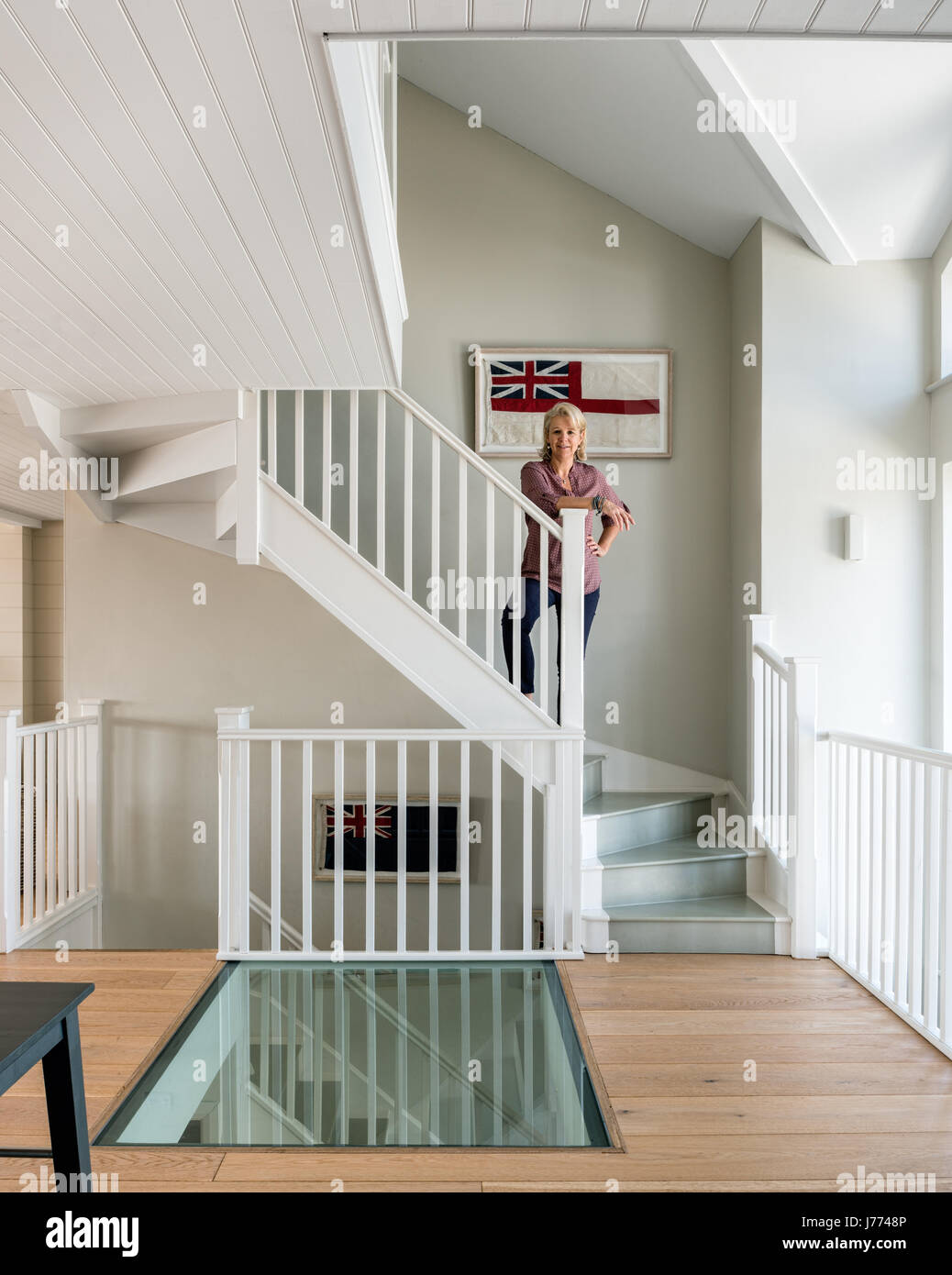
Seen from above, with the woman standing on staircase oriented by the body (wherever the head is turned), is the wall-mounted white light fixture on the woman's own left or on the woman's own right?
on the woman's own left

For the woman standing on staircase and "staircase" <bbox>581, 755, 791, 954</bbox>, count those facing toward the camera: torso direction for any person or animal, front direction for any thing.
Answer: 2

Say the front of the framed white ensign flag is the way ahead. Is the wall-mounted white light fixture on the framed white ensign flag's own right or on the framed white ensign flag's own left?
on the framed white ensign flag's own left

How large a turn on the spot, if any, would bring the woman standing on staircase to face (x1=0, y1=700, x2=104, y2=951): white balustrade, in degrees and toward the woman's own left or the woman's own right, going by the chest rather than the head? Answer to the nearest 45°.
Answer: approximately 90° to the woman's own right

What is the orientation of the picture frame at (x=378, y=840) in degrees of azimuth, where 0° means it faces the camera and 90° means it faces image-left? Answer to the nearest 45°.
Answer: approximately 0°

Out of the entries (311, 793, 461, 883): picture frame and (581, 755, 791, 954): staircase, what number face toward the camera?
2
